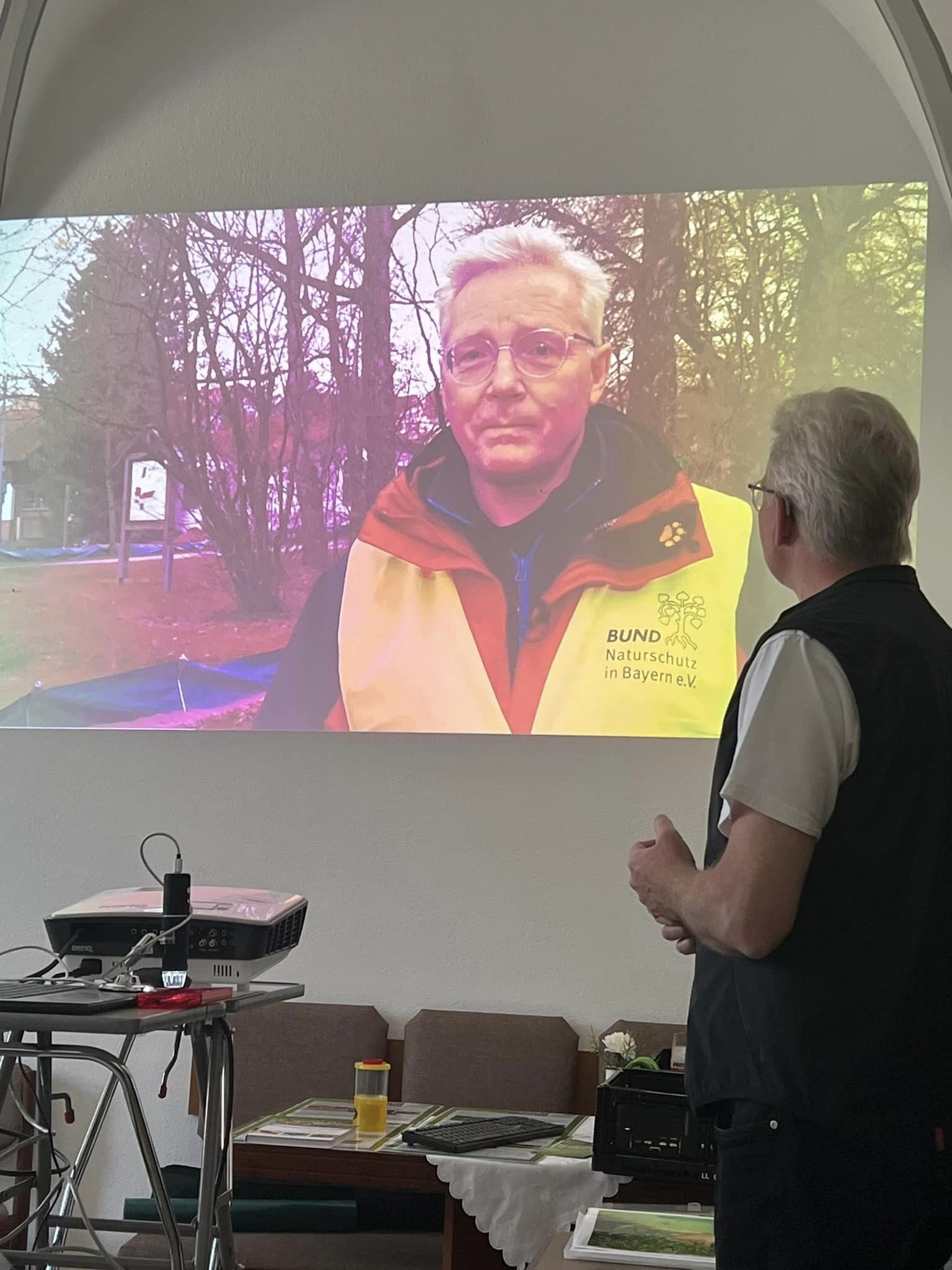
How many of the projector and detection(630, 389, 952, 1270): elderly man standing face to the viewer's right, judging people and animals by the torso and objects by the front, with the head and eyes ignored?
0

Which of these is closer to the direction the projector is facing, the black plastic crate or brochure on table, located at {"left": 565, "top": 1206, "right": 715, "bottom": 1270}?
the black plastic crate

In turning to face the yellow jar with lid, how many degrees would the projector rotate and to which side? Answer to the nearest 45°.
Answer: approximately 45° to its right

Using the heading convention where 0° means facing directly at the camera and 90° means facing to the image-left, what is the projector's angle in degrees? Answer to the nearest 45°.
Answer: approximately 180°

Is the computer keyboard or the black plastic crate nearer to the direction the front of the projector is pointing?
the computer keyboard

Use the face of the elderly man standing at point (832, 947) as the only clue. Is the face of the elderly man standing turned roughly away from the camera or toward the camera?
away from the camera

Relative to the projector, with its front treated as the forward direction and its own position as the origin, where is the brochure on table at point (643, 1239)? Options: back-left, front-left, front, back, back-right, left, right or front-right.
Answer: back-right

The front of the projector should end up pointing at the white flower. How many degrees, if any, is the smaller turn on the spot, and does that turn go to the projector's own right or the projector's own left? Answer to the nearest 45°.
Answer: approximately 45° to the projector's own right

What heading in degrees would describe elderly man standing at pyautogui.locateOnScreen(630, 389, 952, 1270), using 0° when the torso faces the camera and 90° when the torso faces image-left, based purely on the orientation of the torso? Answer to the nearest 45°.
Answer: approximately 135°
